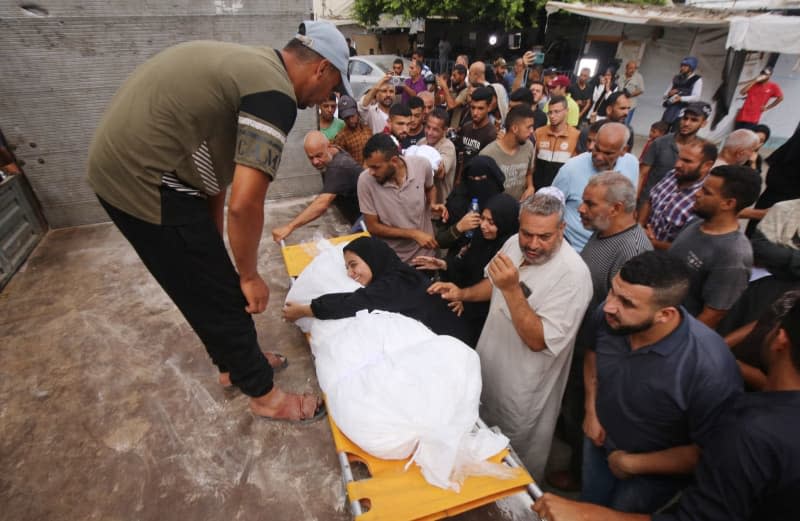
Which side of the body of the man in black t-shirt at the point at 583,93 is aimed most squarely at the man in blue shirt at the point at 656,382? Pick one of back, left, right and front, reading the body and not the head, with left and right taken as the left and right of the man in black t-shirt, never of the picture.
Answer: front

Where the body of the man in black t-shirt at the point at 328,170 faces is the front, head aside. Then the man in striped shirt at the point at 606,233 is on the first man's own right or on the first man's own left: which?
on the first man's own left

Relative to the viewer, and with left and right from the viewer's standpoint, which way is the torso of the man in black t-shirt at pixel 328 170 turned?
facing the viewer and to the left of the viewer

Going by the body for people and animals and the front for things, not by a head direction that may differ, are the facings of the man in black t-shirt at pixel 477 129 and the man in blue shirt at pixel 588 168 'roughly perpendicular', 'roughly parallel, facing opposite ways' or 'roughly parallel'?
roughly parallel

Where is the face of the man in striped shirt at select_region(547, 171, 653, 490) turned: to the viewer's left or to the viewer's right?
to the viewer's left

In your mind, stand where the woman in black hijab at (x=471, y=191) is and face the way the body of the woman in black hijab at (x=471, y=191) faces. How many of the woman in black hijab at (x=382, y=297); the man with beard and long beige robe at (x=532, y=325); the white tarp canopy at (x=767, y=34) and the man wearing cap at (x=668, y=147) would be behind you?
2

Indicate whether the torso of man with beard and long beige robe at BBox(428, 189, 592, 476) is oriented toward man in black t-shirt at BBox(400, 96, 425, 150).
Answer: no

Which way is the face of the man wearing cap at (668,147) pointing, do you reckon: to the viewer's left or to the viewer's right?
to the viewer's left

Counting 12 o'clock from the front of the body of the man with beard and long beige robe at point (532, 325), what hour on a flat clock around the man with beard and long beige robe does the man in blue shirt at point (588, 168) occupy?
The man in blue shirt is roughly at 5 o'clock from the man with beard and long beige robe.

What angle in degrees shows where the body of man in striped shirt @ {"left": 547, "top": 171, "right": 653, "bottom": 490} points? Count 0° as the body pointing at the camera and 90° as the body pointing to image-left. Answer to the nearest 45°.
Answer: approximately 90°

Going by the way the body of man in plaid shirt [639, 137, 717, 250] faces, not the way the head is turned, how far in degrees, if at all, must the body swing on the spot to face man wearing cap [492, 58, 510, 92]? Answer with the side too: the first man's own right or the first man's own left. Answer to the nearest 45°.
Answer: approximately 90° to the first man's own right

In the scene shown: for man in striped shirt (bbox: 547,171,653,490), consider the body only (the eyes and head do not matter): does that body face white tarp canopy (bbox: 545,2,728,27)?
no

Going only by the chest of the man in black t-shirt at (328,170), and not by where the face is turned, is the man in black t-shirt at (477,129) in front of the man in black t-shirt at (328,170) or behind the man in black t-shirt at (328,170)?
behind

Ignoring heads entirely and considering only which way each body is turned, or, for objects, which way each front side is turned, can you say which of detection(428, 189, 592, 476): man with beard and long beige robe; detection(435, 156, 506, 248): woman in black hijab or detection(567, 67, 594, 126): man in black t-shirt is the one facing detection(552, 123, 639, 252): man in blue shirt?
the man in black t-shirt

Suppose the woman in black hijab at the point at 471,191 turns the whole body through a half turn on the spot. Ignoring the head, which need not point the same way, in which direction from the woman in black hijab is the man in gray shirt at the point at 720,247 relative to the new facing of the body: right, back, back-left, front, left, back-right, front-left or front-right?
right

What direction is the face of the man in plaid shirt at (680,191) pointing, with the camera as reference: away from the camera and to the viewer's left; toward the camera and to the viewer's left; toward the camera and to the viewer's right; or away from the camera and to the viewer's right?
toward the camera and to the viewer's left

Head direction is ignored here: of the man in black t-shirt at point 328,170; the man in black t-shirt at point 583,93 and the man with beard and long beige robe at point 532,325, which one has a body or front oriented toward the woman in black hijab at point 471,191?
the man in black t-shirt at point 583,93

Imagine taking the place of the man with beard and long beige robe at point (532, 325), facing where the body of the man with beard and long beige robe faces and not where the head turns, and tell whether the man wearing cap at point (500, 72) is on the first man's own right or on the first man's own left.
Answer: on the first man's own right

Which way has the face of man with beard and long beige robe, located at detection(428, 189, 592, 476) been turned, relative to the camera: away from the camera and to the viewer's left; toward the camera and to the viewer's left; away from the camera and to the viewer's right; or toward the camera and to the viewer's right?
toward the camera and to the viewer's left
